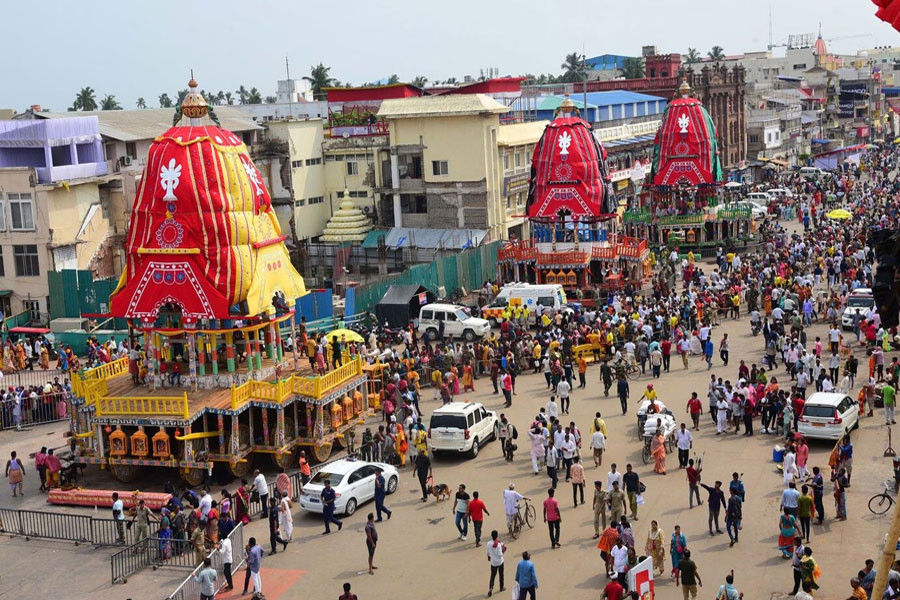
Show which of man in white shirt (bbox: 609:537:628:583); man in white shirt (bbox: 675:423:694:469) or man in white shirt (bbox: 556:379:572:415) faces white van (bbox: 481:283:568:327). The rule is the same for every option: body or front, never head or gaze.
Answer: man in white shirt (bbox: 556:379:572:415)

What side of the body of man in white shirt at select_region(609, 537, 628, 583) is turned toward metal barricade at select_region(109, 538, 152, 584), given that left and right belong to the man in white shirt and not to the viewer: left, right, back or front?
right

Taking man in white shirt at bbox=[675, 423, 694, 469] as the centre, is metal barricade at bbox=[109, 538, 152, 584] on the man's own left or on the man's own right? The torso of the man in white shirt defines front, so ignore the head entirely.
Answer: on the man's own right

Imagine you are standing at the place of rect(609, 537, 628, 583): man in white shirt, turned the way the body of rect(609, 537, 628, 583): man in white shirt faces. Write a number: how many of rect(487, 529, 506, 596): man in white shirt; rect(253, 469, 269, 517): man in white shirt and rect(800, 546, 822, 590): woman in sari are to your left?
1

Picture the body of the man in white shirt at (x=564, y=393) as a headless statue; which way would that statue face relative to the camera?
away from the camera

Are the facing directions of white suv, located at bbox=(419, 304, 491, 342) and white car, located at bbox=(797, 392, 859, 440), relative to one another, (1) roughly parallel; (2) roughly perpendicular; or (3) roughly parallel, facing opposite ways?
roughly perpendicular
